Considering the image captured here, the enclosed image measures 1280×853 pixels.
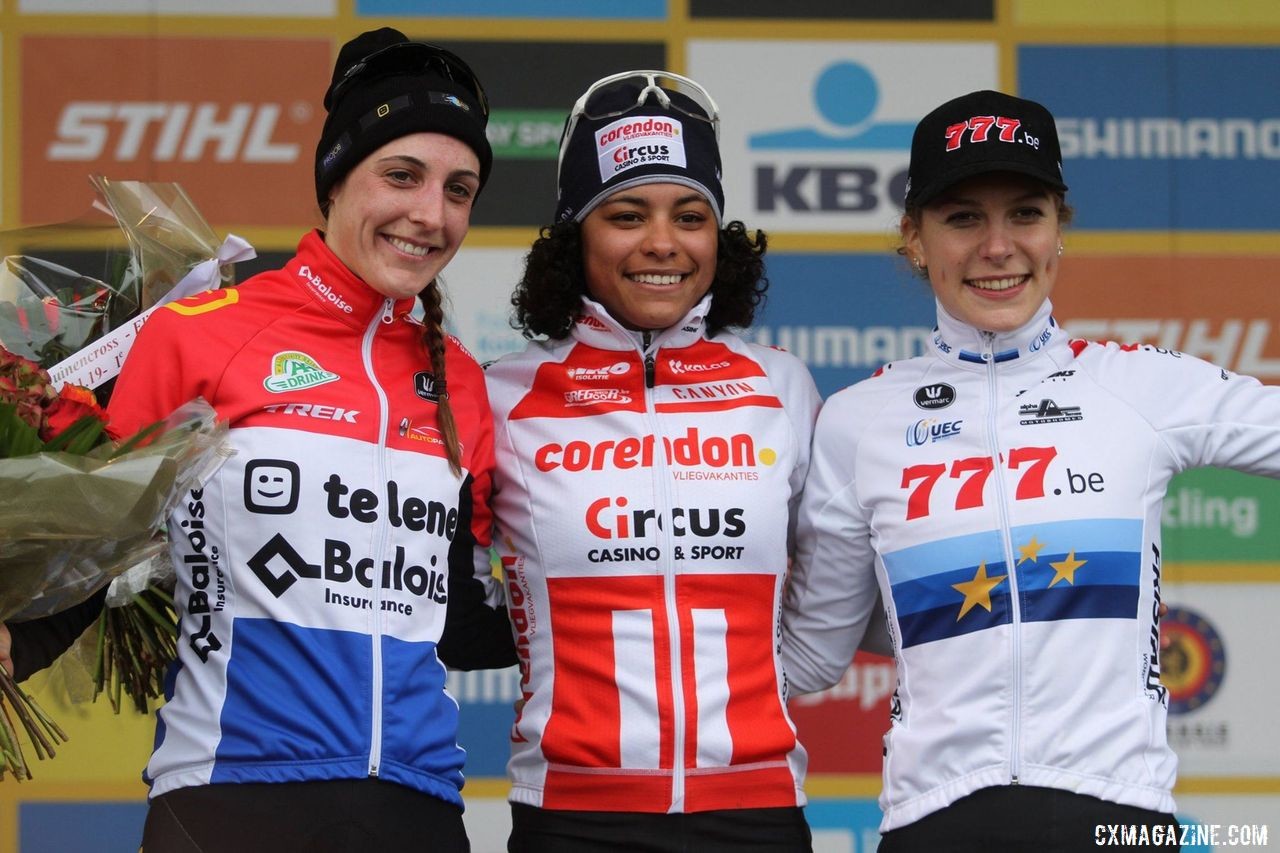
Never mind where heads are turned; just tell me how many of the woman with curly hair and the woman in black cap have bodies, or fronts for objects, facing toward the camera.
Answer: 2

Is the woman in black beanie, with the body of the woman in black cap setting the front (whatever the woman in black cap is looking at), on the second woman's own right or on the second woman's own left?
on the second woman's own right

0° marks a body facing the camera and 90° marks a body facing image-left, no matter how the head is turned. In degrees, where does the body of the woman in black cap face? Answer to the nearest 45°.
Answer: approximately 0°
